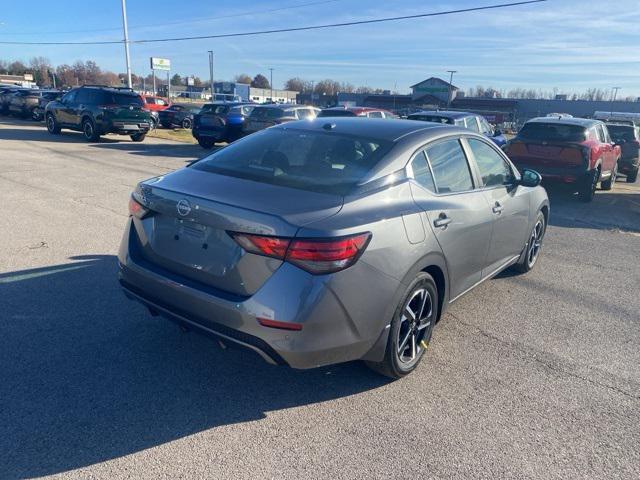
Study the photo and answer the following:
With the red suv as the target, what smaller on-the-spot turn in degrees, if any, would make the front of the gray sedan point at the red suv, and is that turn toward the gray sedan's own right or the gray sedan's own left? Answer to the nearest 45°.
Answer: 0° — it already faces it

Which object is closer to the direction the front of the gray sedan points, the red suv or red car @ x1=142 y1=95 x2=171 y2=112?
the red suv

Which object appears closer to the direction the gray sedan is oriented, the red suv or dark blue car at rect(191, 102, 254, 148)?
the red suv

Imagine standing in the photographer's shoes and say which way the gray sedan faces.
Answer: facing away from the viewer and to the right of the viewer

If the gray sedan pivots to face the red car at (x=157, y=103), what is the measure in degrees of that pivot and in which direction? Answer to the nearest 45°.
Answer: approximately 45° to its left

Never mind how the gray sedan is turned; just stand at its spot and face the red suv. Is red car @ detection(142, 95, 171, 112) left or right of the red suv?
left

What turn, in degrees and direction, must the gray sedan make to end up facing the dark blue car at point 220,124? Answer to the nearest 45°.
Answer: approximately 45° to its left
